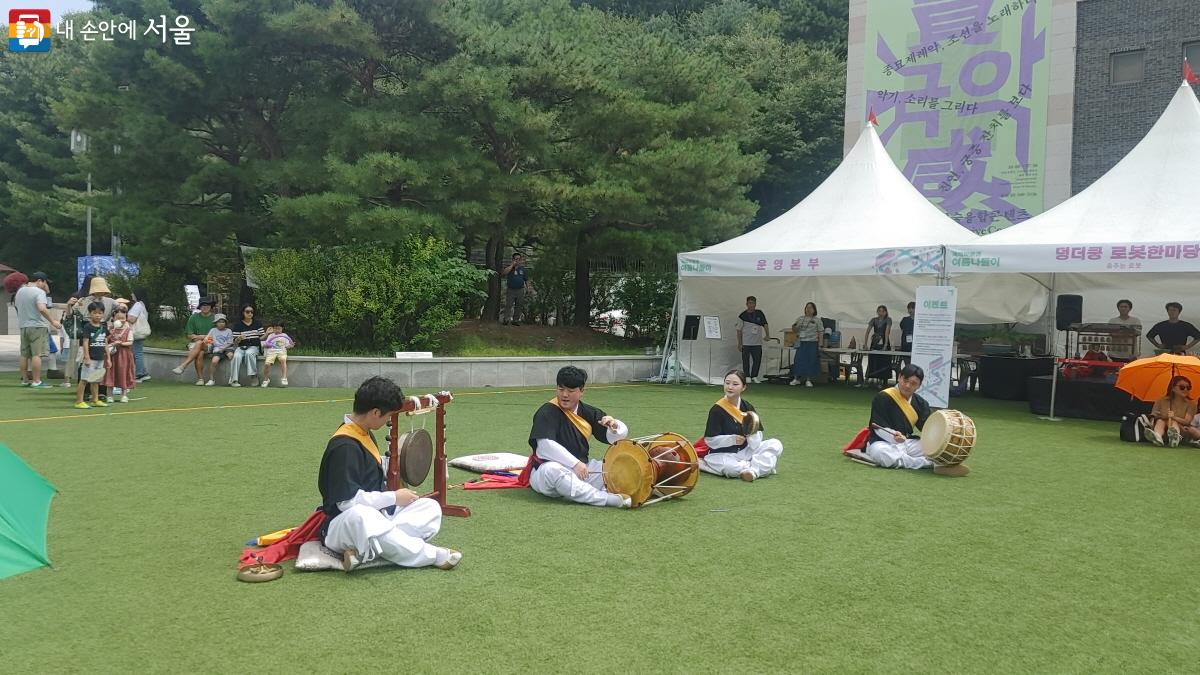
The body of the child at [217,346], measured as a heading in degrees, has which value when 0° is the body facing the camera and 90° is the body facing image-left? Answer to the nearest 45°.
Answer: approximately 0°

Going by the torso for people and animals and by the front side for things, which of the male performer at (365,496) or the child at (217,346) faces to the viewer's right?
the male performer

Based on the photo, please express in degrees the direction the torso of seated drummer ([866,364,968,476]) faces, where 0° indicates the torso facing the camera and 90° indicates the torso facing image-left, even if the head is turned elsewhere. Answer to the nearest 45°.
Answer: approximately 315°

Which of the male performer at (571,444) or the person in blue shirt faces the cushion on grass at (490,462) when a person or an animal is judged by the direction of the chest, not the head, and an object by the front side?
the person in blue shirt

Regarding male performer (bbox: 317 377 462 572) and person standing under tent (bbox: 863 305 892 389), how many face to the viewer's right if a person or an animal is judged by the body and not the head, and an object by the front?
1

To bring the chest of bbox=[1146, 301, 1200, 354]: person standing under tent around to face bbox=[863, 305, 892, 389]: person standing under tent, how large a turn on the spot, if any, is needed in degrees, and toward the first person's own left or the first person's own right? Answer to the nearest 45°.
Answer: approximately 90° to the first person's own right

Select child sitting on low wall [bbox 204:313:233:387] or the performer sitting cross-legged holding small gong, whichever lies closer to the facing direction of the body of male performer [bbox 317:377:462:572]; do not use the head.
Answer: the performer sitting cross-legged holding small gong

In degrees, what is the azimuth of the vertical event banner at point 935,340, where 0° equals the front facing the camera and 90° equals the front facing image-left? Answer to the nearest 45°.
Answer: approximately 0°

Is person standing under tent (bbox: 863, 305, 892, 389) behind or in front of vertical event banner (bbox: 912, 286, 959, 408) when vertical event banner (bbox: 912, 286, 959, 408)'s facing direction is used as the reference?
behind
